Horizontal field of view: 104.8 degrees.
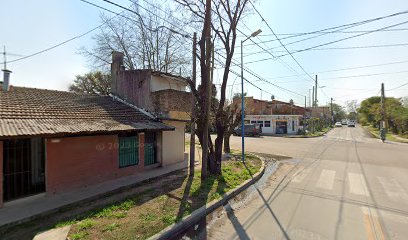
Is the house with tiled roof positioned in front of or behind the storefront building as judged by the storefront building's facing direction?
in front

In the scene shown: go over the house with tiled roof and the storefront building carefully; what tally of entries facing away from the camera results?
0

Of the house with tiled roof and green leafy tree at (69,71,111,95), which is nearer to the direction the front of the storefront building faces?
the house with tiled roof

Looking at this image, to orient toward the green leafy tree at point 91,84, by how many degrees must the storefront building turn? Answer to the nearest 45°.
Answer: approximately 45° to its right

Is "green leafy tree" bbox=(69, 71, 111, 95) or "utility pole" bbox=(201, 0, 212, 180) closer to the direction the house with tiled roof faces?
the utility pole

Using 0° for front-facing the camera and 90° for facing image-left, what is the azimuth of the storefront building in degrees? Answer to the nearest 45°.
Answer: approximately 0°

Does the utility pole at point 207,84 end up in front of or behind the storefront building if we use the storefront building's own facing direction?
in front

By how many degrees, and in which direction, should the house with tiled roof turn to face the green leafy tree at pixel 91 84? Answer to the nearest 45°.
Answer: approximately 135° to its left

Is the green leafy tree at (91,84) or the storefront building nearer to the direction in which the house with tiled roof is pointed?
the storefront building

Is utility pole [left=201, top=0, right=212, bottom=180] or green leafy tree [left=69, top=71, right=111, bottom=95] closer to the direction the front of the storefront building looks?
the utility pole

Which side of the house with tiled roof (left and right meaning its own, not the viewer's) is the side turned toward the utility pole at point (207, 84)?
front

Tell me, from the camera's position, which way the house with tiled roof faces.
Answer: facing the viewer and to the right of the viewer

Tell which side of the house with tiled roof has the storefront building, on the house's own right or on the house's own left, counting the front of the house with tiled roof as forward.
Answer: on the house's own left

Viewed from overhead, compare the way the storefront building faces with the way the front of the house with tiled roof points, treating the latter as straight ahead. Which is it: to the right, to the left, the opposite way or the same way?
to the right
